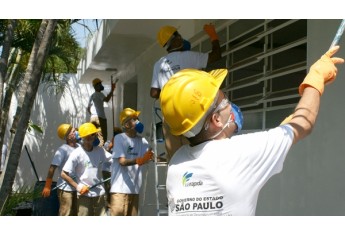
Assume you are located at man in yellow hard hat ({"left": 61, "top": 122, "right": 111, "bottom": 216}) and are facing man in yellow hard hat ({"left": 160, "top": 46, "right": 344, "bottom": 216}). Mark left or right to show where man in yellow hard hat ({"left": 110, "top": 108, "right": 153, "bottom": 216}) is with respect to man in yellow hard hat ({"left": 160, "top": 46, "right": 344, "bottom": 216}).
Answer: left

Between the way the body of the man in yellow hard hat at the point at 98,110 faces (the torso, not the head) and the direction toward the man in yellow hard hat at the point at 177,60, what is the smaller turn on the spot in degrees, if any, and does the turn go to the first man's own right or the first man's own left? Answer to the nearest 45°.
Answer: approximately 90° to the first man's own right

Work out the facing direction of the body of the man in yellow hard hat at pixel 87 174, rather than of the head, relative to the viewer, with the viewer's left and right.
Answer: facing the viewer and to the right of the viewer

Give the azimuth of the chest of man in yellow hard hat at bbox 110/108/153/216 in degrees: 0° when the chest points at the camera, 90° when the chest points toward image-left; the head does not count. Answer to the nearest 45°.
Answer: approximately 315°

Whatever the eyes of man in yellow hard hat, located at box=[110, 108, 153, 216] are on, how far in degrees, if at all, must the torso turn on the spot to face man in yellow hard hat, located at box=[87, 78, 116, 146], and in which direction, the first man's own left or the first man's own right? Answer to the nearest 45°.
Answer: approximately 135° to the first man's own left

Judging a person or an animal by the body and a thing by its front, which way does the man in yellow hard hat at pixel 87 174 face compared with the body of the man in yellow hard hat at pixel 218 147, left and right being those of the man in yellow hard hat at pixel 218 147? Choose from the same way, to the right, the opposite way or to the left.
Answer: to the right

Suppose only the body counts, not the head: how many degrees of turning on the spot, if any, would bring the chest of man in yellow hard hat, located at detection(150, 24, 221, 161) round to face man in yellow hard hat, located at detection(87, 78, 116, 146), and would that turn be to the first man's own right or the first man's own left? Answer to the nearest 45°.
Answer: approximately 135° to the first man's own left

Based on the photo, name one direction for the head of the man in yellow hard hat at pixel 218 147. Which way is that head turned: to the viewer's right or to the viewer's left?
to the viewer's right

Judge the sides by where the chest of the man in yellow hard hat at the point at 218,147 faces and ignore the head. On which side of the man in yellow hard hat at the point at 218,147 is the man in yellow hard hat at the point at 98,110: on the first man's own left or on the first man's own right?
on the first man's own left

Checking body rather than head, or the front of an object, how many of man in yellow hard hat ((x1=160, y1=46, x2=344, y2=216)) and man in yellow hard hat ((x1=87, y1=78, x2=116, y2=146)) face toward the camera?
0
